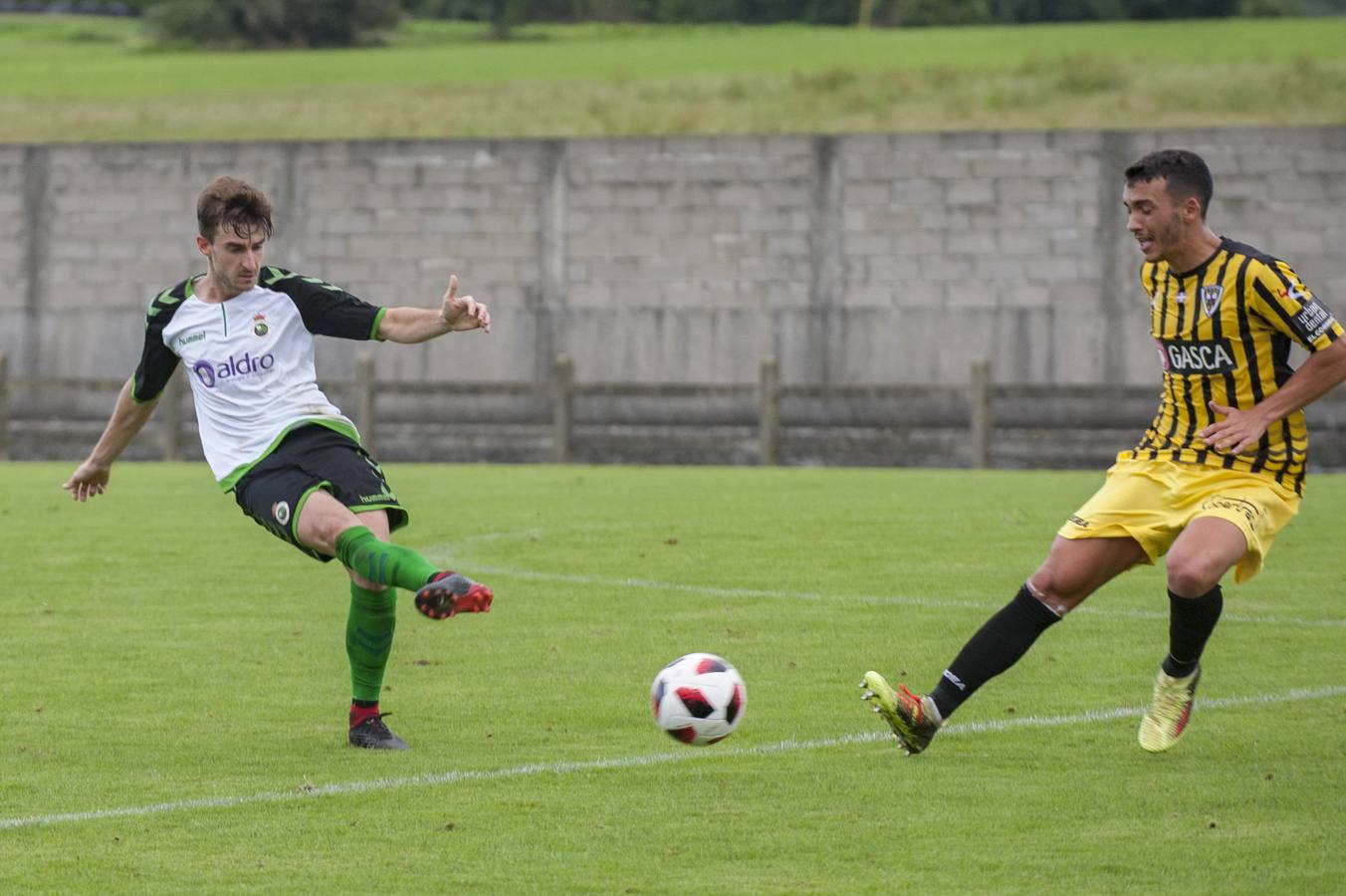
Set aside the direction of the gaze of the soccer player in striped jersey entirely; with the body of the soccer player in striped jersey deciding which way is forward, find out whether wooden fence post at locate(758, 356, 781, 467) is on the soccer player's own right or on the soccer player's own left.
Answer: on the soccer player's own right

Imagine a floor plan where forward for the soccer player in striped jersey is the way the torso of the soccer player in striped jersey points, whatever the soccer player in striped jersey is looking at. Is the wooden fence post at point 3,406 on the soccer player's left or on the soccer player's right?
on the soccer player's right

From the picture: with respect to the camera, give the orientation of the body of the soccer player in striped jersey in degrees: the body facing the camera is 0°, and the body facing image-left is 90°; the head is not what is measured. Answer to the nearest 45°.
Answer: approximately 45°

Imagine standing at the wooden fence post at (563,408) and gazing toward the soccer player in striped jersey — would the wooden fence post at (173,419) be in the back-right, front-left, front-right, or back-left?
back-right

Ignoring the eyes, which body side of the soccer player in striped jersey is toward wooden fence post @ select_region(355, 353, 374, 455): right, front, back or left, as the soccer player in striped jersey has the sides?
right

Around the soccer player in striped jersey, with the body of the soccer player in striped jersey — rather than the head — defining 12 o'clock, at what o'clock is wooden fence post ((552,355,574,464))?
The wooden fence post is roughly at 4 o'clock from the soccer player in striped jersey.

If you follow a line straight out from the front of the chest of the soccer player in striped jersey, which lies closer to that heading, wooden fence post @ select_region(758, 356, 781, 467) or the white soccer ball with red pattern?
the white soccer ball with red pattern

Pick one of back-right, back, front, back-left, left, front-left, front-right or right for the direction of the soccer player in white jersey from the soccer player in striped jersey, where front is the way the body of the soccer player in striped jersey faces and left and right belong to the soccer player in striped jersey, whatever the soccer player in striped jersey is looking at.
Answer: front-right

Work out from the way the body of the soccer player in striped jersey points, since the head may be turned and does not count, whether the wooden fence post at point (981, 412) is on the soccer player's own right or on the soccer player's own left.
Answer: on the soccer player's own right
